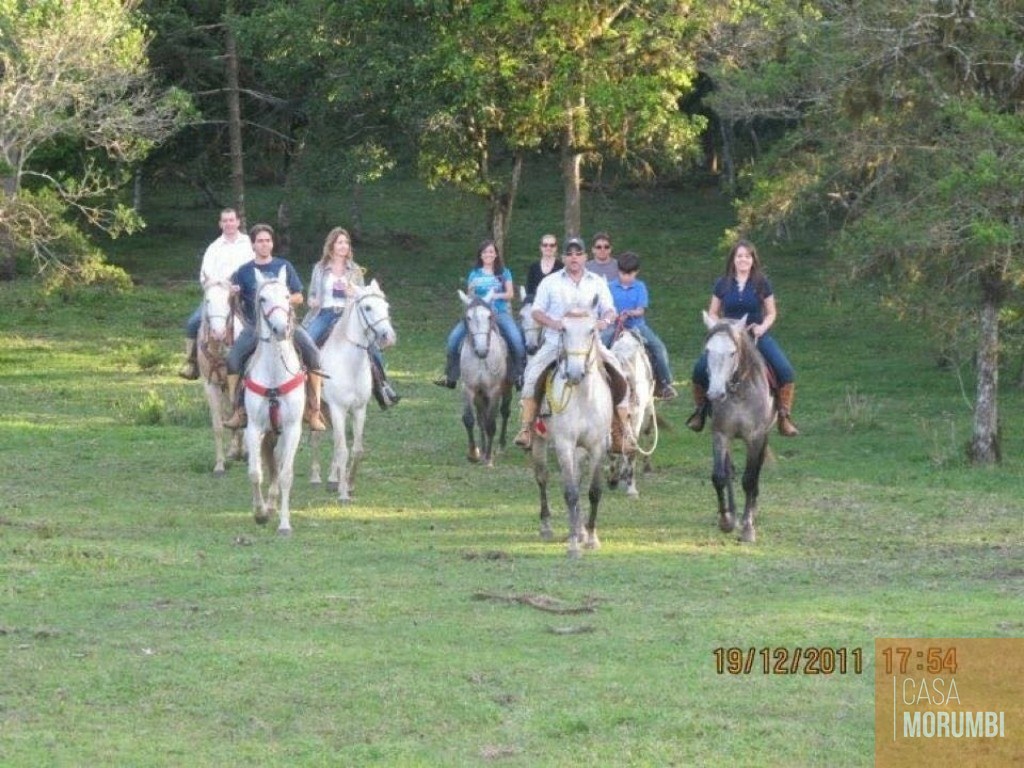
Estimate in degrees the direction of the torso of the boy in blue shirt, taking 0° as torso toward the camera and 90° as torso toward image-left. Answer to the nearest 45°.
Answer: approximately 0°

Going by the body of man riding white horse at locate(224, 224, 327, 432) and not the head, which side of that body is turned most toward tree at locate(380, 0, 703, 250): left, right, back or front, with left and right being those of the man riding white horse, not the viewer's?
back

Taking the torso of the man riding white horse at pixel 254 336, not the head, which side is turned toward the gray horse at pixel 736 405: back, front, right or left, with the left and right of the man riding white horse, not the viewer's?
left

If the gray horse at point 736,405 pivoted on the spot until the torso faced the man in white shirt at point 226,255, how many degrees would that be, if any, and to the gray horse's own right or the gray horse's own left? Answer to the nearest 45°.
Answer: approximately 135° to the gray horse's own right

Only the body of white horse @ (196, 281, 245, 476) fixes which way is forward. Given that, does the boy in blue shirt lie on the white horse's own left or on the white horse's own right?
on the white horse's own left

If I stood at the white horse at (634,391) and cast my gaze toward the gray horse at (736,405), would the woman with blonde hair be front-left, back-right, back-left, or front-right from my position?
back-right

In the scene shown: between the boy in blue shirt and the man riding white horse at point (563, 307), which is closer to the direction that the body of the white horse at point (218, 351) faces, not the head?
the man riding white horse

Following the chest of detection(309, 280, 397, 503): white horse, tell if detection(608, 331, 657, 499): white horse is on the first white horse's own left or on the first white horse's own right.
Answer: on the first white horse's own left
